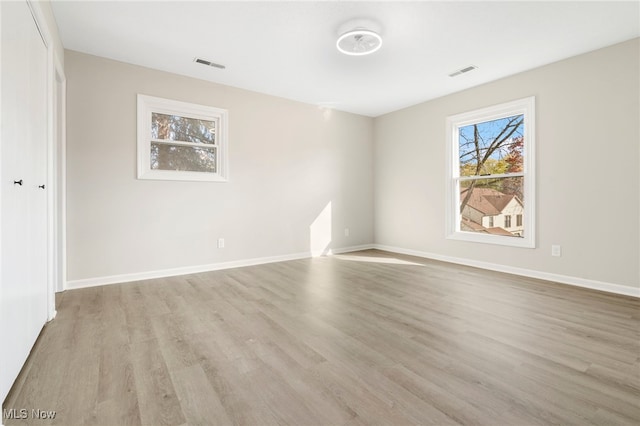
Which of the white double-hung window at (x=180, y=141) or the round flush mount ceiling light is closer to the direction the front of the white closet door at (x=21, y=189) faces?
the round flush mount ceiling light

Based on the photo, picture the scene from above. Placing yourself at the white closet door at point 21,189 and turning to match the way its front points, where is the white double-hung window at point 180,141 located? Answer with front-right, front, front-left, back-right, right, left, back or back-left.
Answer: front-left

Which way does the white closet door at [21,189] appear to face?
to the viewer's right

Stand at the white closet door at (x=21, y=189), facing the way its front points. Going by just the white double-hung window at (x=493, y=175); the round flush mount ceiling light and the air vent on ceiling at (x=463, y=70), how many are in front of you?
3

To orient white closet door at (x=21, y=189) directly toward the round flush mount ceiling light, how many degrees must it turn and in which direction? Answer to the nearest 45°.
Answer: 0° — it already faces it

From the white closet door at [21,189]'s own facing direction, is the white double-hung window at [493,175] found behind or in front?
in front
